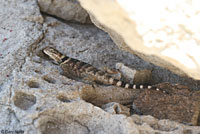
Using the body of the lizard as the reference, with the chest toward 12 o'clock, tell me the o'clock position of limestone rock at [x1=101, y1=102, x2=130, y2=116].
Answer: The limestone rock is roughly at 8 o'clock from the lizard.

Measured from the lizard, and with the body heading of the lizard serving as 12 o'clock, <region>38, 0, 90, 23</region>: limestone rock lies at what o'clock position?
The limestone rock is roughly at 2 o'clock from the lizard.

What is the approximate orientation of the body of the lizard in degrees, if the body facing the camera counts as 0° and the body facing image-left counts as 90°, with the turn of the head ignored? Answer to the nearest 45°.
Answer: approximately 90°
